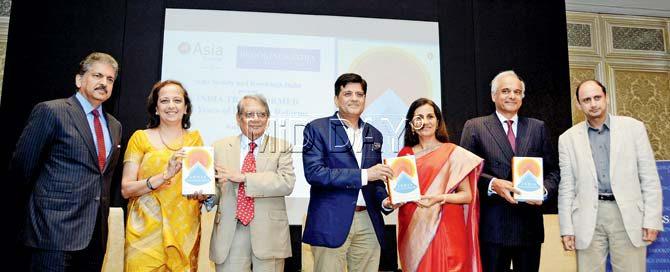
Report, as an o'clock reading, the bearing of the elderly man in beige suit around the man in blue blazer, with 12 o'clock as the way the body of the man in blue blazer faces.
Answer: The elderly man in beige suit is roughly at 4 o'clock from the man in blue blazer.

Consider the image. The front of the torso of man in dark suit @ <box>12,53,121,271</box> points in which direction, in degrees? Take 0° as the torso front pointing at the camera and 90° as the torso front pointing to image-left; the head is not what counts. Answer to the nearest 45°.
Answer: approximately 315°

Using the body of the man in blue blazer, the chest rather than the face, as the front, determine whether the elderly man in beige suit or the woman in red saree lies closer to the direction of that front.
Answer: the woman in red saree

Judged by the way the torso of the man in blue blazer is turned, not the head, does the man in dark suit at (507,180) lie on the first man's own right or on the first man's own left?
on the first man's own left

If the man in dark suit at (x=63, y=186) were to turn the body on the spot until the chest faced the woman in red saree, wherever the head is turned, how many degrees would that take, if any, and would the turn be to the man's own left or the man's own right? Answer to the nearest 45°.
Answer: approximately 45° to the man's own left

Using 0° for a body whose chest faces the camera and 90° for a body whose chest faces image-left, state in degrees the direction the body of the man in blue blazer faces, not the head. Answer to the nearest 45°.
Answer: approximately 315°

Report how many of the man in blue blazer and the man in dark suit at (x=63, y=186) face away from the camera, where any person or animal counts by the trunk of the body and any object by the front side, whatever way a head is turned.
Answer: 0

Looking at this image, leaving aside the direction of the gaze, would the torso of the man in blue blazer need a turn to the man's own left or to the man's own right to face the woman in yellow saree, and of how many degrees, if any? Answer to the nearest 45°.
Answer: approximately 135° to the man's own right

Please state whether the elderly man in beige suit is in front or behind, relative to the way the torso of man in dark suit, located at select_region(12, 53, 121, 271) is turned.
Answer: in front

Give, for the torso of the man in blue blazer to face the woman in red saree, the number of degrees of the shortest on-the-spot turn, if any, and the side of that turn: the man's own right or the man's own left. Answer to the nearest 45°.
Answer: approximately 45° to the man's own left

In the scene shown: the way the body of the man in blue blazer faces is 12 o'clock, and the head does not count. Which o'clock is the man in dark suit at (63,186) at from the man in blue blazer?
The man in dark suit is roughly at 4 o'clock from the man in blue blazer.
